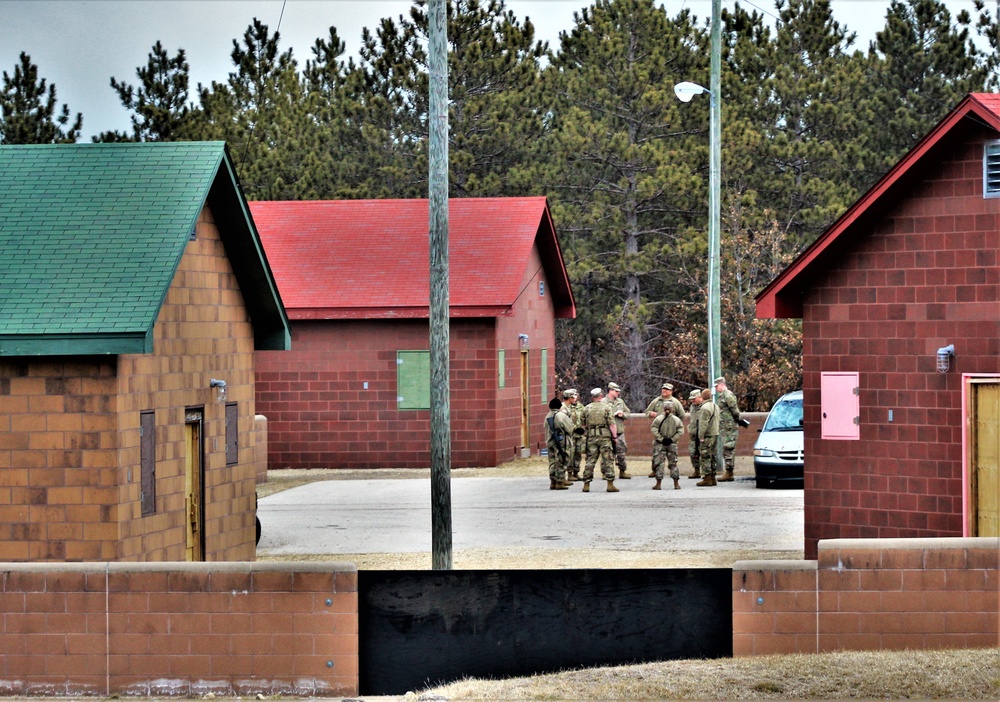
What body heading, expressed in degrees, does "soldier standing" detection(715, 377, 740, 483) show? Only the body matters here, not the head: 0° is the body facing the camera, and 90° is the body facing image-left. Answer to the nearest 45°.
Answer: approximately 90°

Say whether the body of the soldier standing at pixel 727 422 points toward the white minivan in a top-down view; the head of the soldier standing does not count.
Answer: no

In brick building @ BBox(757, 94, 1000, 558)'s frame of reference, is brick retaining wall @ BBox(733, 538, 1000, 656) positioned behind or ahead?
ahead

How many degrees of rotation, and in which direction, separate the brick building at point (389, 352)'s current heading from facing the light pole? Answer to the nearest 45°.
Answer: approximately 45° to its right

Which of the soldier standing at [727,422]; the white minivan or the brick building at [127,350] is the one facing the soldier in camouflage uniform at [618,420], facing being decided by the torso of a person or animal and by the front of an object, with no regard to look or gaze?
the soldier standing

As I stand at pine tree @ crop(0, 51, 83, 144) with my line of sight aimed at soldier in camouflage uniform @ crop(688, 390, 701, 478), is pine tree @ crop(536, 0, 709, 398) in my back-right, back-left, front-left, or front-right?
front-left

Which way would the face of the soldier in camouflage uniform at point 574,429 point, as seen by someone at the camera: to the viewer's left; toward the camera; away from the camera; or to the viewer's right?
to the viewer's right

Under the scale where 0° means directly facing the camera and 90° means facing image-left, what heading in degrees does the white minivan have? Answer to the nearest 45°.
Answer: approximately 0°

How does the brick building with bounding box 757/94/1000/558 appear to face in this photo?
toward the camera

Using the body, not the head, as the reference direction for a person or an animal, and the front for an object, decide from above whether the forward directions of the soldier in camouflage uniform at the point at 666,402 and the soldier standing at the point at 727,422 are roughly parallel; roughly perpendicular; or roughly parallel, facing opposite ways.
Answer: roughly perpendicular

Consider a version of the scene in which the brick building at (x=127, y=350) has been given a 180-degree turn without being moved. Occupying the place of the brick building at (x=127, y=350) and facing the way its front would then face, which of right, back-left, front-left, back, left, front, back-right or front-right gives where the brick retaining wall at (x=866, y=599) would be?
back

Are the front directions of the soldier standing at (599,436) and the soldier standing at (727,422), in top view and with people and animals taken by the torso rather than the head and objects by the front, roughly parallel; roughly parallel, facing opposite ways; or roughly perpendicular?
roughly perpendicular

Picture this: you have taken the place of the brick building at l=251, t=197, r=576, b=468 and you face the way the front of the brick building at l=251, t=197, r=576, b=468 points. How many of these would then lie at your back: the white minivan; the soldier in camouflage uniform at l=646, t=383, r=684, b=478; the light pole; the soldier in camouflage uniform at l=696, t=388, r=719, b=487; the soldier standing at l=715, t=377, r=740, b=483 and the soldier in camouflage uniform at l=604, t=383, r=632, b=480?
0

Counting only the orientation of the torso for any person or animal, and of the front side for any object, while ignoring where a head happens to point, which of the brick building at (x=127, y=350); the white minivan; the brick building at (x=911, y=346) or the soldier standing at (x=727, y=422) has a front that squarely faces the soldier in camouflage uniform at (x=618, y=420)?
the soldier standing

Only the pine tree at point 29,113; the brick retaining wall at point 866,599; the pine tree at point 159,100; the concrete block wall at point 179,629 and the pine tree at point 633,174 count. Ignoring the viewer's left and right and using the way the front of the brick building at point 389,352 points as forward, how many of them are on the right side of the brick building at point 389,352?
2

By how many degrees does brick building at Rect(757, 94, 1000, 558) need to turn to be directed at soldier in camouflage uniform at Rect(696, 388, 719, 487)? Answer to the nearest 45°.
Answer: approximately 180°
